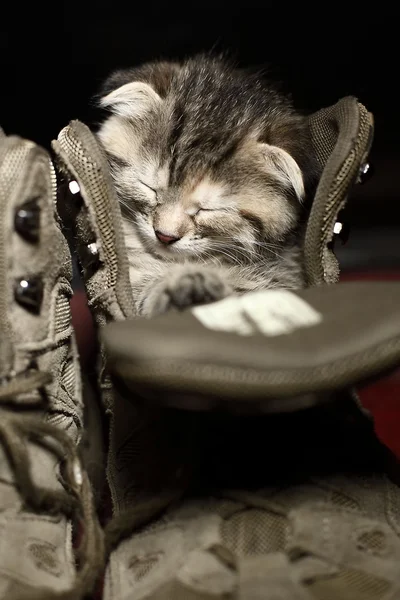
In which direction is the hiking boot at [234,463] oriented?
toward the camera
